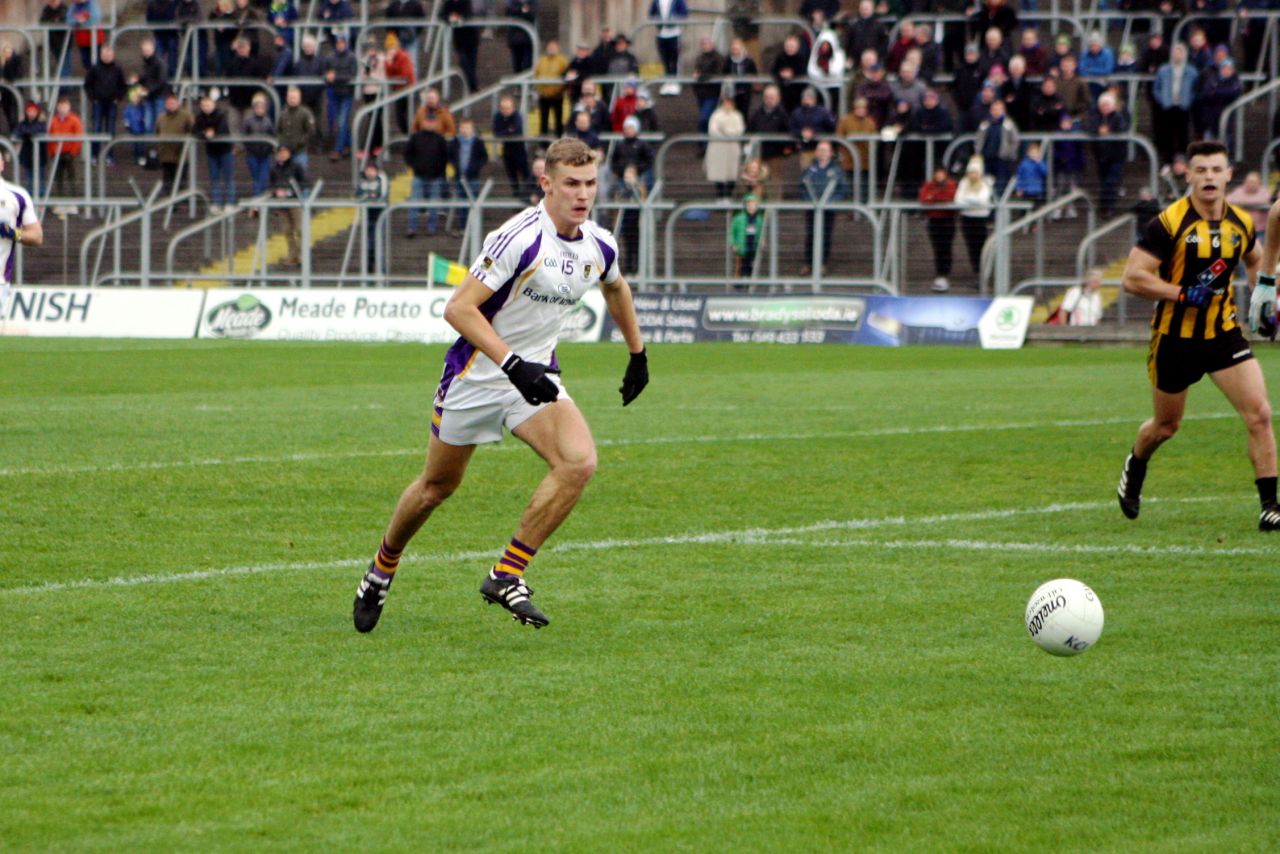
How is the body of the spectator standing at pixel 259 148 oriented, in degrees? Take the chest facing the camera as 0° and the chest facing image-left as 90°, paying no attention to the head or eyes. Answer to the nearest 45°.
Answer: approximately 0°

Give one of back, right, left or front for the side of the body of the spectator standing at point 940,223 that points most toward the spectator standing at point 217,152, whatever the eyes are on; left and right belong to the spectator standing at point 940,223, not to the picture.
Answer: right

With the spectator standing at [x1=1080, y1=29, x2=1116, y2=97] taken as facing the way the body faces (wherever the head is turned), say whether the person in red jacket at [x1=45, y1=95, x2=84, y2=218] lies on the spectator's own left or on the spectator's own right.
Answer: on the spectator's own right

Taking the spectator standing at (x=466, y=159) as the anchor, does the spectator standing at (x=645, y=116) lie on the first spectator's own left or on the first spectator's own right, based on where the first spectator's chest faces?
on the first spectator's own left

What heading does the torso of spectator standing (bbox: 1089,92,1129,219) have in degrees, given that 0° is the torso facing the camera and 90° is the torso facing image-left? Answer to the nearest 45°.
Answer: approximately 0°

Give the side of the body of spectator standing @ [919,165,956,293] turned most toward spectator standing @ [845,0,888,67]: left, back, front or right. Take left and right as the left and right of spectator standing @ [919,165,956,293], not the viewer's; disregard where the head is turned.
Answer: back
